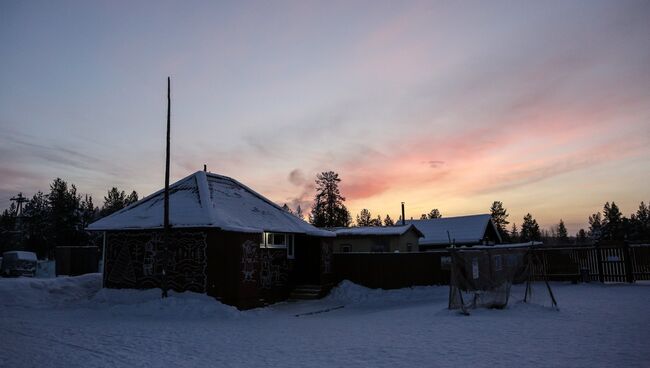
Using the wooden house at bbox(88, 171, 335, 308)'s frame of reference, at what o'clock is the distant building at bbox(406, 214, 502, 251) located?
The distant building is roughly at 9 o'clock from the wooden house.

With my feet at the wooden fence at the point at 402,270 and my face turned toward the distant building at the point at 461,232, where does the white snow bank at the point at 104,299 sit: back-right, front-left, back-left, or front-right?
back-left

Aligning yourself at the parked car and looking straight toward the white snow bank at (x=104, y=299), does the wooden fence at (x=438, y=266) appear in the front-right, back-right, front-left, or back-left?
front-left

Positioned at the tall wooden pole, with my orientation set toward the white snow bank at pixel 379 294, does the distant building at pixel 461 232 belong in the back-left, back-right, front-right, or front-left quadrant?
front-left

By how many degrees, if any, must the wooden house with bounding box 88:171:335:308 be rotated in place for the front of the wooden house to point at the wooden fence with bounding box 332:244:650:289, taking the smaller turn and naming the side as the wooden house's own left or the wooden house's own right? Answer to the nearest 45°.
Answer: approximately 45° to the wooden house's own left

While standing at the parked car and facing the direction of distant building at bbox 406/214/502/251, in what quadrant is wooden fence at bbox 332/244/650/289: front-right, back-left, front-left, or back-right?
front-right

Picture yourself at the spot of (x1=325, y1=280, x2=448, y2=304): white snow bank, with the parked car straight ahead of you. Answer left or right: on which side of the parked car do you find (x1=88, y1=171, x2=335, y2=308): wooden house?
left

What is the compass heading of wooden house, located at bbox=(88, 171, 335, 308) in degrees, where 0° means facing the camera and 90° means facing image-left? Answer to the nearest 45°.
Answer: approximately 315°

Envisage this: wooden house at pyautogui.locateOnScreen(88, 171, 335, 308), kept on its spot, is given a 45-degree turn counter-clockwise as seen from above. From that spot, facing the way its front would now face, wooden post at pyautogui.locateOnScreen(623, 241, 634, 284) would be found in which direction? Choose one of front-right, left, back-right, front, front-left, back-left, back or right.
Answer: front

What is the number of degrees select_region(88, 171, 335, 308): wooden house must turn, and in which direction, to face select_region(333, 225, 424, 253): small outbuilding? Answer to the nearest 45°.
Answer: approximately 90° to its left

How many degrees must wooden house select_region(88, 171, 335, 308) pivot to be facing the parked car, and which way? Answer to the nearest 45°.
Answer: approximately 180°

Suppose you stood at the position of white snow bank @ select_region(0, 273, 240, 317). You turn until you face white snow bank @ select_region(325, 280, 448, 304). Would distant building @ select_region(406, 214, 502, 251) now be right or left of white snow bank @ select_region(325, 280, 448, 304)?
left

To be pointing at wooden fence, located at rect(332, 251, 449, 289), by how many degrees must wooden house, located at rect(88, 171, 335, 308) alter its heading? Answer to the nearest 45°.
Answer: approximately 45° to its left
